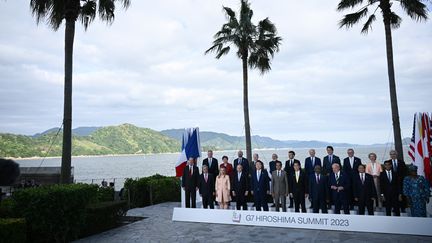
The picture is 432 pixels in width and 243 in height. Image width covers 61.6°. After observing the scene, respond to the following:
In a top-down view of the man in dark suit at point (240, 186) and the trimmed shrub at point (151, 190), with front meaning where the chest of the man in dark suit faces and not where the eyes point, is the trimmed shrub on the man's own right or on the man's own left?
on the man's own right

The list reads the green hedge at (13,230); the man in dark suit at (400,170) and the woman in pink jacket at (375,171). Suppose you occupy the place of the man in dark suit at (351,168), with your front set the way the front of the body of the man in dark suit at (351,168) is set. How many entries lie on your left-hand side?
2

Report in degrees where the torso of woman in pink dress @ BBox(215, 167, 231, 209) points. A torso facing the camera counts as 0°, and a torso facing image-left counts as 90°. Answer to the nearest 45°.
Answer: approximately 0°

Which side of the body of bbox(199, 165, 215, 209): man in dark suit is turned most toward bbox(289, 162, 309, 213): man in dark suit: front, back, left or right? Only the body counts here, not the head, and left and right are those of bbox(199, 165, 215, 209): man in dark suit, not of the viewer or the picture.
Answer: left

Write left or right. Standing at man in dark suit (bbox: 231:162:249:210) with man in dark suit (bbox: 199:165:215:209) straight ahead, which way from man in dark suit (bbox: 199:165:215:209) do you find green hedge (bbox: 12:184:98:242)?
left
